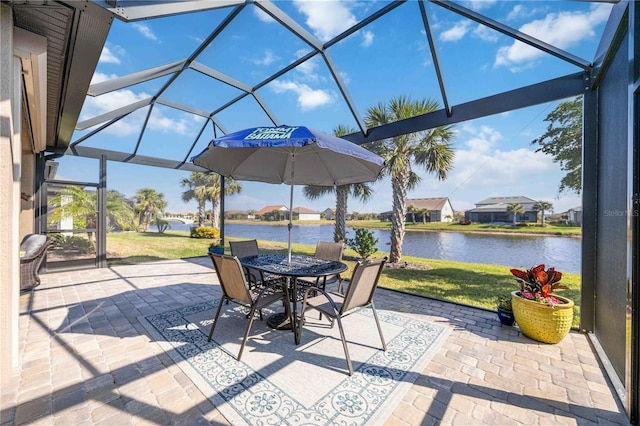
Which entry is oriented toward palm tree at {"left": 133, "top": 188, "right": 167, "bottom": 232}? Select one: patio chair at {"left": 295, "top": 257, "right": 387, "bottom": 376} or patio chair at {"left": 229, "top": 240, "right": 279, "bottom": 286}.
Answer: patio chair at {"left": 295, "top": 257, "right": 387, "bottom": 376}

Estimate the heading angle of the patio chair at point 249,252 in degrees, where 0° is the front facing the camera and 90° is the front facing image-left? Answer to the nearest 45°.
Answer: approximately 315°

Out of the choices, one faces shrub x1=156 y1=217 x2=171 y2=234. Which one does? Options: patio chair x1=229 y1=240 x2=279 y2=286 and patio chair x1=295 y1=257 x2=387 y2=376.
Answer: patio chair x1=295 y1=257 x2=387 y2=376

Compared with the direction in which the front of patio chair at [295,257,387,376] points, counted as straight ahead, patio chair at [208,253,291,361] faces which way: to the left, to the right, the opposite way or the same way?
to the right

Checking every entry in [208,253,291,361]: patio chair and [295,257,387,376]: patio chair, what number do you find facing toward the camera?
0

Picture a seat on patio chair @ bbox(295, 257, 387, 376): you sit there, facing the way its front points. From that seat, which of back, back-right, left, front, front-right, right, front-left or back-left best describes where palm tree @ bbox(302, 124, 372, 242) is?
front-right

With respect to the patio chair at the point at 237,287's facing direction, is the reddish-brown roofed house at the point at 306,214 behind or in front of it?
in front

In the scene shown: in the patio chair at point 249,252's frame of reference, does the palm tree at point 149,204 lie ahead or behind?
behind

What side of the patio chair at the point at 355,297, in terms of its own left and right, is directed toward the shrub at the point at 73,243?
front

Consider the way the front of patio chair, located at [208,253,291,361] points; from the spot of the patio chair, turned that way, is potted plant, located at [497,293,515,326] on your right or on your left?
on your right

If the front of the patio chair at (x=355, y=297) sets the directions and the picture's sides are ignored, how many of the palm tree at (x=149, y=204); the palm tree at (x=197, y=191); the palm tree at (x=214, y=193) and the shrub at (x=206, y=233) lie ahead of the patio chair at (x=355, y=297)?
4

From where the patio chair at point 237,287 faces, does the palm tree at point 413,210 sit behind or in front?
in front

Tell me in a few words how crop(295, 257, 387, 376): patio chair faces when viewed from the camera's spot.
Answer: facing away from the viewer and to the left of the viewer

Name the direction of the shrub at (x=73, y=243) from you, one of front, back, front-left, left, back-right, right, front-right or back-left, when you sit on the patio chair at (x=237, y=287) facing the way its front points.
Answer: left

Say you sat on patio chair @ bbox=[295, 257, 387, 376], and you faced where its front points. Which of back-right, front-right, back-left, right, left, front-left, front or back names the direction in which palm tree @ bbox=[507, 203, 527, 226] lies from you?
right

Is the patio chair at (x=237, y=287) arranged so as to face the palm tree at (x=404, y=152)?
yes

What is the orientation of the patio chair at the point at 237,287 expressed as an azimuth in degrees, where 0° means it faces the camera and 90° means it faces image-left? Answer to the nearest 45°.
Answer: approximately 225°
